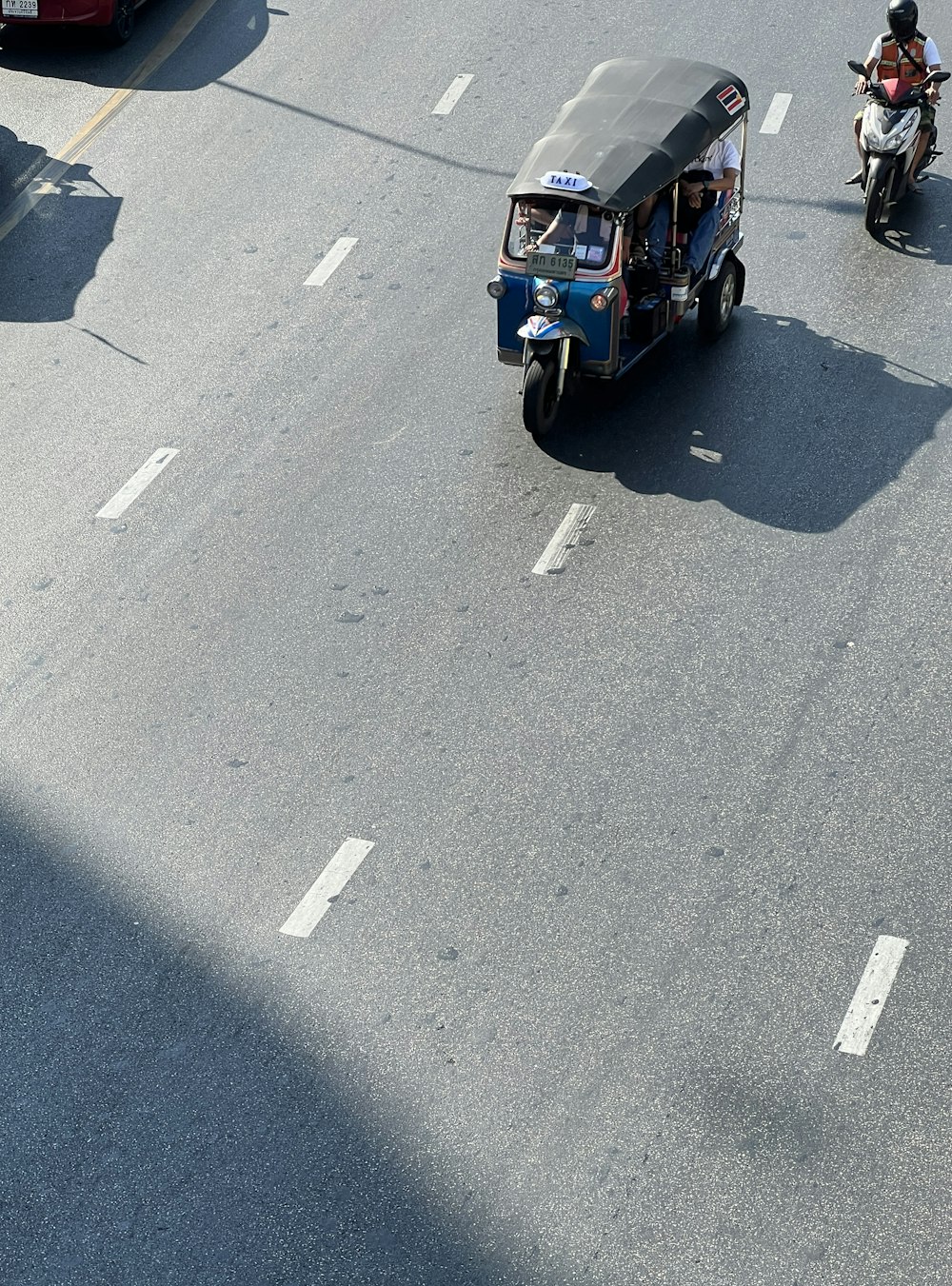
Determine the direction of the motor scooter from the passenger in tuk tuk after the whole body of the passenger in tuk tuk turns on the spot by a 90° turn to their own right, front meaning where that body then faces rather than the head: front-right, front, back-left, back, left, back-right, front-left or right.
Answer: right

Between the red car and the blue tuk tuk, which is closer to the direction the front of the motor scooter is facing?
the blue tuk tuk

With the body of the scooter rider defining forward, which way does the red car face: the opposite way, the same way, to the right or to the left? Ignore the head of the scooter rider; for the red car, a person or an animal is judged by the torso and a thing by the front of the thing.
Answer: the opposite way

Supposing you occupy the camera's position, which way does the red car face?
facing away from the viewer and to the right of the viewer

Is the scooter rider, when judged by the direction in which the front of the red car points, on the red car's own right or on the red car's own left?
on the red car's own right

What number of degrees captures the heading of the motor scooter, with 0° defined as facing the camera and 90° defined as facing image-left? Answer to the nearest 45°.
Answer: approximately 0°

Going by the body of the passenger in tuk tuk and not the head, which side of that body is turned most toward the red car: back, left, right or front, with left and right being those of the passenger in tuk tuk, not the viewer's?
right

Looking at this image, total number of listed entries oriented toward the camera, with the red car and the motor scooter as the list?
1

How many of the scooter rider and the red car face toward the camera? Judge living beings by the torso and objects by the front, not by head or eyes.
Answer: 1

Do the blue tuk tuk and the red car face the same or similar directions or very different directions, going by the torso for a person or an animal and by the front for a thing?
very different directions

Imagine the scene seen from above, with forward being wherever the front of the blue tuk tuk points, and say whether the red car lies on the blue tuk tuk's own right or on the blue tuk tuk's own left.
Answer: on the blue tuk tuk's own right

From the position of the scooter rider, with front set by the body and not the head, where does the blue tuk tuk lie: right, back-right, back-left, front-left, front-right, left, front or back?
front-right
